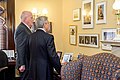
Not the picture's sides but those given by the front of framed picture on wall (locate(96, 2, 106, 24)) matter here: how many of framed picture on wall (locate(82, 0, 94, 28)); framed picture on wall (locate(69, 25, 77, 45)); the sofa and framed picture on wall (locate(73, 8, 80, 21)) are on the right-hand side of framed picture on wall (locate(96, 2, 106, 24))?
3

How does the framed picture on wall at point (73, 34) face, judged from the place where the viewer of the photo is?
facing the viewer and to the left of the viewer

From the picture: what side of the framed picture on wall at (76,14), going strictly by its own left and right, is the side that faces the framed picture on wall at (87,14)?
left

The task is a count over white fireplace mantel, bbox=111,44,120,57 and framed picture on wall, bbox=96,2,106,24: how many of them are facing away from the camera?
0

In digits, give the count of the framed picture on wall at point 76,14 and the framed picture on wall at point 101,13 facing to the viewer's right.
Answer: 0
